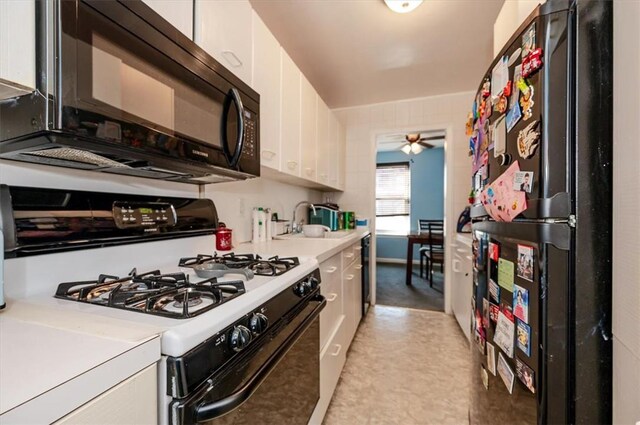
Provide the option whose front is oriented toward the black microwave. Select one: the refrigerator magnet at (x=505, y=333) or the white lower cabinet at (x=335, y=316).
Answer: the refrigerator magnet

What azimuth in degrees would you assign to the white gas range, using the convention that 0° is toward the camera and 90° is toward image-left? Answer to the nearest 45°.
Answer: approximately 315°

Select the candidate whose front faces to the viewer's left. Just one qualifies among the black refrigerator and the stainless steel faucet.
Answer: the black refrigerator

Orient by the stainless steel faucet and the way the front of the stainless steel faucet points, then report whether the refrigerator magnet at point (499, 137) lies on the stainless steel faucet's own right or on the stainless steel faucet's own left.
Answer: on the stainless steel faucet's own right

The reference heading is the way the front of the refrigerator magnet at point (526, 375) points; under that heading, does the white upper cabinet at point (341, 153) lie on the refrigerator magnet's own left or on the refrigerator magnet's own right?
on the refrigerator magnet's own right

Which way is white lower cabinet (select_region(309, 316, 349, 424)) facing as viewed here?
to the viewer's right

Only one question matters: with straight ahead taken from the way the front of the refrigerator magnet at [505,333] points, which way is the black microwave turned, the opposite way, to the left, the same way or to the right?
the opposite way

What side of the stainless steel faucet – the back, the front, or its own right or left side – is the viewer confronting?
right

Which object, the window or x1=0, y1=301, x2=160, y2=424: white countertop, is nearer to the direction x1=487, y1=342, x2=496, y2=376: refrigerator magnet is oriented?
the white countertop

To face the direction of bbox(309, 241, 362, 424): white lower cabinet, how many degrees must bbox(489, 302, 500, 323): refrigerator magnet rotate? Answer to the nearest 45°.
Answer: approximately 45° to its right

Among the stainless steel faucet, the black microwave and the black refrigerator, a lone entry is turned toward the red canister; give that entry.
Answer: the black refrigerator

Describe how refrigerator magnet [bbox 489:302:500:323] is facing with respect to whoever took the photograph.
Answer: facing the viewer and to the left of the viewer

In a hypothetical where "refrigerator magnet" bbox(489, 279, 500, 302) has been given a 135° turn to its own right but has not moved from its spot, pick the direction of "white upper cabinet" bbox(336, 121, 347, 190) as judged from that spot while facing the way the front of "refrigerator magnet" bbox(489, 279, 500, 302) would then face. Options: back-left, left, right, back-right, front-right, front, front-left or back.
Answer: front-left

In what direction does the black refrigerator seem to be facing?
to the viewer's left

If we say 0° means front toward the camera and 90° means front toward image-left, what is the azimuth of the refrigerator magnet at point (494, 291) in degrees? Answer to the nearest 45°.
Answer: approximately 45°

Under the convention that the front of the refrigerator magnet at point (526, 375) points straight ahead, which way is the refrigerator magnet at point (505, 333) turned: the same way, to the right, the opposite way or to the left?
the same way

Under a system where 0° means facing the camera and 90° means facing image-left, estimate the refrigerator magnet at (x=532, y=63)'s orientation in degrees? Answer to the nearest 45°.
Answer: approximately 45°

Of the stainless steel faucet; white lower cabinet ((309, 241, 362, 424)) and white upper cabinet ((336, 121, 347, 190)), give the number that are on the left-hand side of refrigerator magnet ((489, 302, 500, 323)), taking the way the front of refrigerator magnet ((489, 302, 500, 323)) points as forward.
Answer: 0
